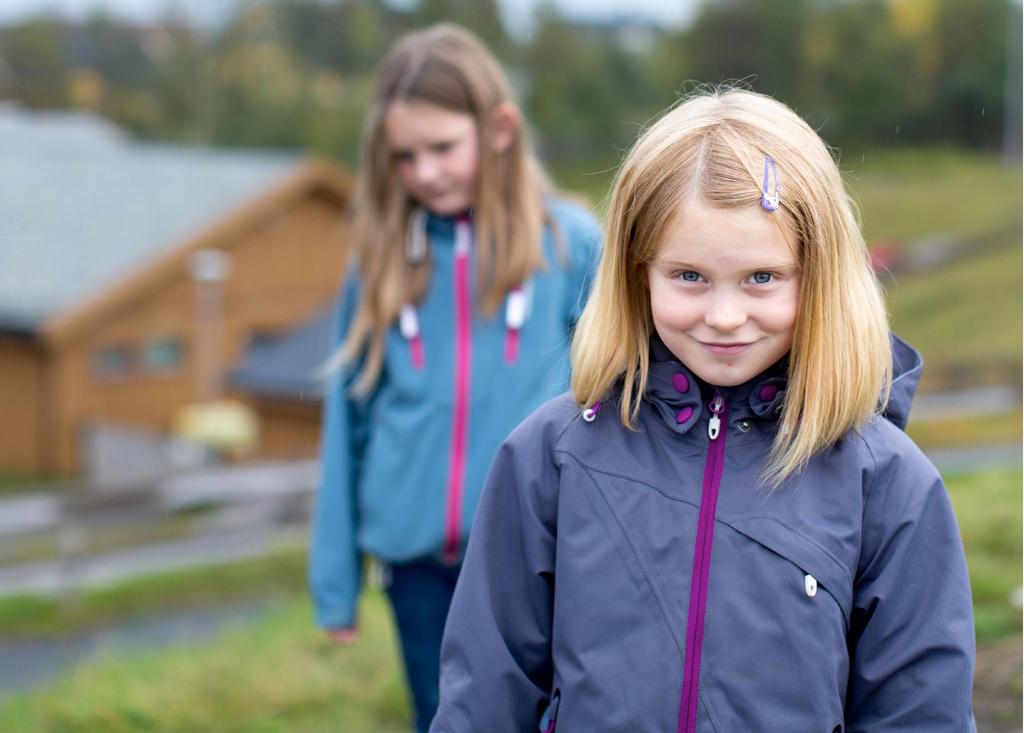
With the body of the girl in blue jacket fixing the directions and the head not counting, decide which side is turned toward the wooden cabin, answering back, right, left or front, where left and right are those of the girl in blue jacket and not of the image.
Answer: back

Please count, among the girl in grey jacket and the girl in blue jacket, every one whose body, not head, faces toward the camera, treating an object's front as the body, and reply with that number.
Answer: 2

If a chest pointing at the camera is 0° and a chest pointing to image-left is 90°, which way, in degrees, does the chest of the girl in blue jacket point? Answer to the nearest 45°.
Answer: approximately 0°

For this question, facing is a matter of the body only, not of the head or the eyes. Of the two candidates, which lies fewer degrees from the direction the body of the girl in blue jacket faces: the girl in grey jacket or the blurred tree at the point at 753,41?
the girl in grey jacket

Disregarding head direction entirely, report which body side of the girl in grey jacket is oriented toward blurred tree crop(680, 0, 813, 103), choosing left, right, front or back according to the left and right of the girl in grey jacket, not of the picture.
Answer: back

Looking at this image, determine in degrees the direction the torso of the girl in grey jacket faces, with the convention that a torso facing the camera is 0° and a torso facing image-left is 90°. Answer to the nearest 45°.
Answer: approximately 0°

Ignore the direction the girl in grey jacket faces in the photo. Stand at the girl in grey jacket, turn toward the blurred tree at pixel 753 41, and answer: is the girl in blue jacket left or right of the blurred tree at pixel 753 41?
left

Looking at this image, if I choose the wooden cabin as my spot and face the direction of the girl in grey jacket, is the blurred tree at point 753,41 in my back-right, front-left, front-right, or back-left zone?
back-left

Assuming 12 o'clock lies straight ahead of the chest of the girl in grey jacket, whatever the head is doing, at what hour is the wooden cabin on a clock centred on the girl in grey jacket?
The wooden cabin is roughly at 5 o'clock from the girl in grey jacket.
